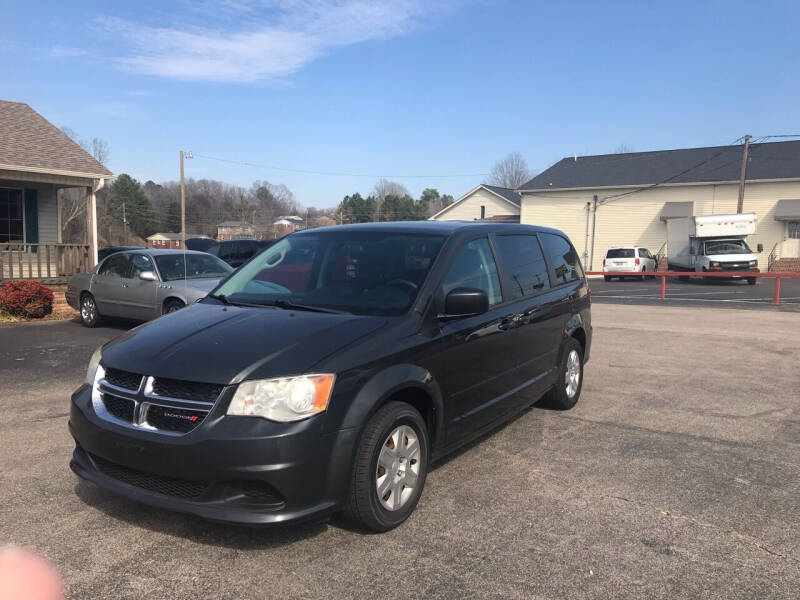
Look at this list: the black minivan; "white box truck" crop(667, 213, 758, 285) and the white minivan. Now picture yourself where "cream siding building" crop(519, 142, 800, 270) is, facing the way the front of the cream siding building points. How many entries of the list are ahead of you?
3

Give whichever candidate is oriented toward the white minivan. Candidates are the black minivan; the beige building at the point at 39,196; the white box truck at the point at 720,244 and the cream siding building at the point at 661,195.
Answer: the cream siding building

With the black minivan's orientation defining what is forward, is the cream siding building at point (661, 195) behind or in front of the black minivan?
behind

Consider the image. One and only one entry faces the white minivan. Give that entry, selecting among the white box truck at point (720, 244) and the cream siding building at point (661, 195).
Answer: the cream siding building

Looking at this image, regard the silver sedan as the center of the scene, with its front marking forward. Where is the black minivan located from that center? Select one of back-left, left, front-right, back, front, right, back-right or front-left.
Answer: front-right

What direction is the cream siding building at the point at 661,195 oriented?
toward the camera

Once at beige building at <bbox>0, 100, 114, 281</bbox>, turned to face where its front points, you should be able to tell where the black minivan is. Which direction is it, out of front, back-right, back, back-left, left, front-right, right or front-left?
front

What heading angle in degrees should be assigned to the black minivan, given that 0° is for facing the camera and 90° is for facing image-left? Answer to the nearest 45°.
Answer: approximately 45°

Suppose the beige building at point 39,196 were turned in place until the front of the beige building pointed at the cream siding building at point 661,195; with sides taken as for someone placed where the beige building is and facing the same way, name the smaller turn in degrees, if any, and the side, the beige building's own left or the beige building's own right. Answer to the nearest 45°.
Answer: approximately 90° to the beige building's own left

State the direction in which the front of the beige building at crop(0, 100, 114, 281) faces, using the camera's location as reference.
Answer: facing the viewer

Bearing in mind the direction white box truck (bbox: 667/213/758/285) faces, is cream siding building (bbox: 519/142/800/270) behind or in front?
behind

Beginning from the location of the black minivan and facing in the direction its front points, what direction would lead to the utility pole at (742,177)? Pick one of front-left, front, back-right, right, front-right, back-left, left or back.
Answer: back

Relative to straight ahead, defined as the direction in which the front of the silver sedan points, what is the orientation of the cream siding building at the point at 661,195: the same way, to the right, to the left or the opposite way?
to the right

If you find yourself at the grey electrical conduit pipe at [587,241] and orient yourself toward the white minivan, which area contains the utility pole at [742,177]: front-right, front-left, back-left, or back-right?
front-left

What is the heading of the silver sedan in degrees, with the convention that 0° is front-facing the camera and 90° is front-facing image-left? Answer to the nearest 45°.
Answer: approximately 315°

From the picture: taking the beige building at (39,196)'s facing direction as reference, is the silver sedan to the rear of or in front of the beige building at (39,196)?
in front
